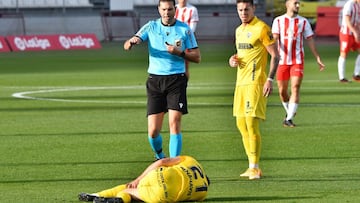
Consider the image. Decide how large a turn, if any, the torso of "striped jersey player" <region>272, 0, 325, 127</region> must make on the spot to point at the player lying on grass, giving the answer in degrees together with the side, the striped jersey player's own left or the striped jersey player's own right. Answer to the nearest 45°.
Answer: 0° — they already face them

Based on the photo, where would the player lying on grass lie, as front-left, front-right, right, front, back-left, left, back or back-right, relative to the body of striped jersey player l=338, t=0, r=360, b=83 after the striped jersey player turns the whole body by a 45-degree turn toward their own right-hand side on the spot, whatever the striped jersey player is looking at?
front

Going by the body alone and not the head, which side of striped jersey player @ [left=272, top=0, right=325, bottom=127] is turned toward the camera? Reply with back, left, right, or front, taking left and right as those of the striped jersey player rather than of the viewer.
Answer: front

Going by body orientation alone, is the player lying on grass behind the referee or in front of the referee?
in front

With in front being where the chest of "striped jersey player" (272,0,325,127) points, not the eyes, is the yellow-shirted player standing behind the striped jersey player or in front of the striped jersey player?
in front

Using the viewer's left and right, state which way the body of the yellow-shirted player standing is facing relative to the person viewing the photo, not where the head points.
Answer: facing the viewer and to the left of the viewer

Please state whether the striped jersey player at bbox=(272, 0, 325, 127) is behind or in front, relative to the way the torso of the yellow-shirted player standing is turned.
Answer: behind

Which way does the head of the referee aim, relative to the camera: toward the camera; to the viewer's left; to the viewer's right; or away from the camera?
toward the camera

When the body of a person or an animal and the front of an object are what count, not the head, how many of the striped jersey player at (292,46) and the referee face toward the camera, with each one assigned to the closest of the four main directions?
2

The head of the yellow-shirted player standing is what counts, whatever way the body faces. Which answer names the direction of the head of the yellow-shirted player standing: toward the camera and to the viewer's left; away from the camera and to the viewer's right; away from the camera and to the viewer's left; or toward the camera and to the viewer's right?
toward the camera and to the viewer's left

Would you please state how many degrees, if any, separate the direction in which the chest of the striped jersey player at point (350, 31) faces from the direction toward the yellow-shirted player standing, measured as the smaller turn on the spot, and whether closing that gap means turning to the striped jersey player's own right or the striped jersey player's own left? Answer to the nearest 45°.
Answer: approximately 45° to the striped jersey player's own right

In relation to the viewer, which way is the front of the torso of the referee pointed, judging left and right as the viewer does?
facing the viewer
